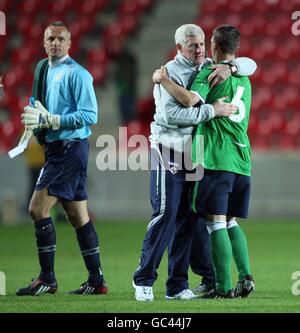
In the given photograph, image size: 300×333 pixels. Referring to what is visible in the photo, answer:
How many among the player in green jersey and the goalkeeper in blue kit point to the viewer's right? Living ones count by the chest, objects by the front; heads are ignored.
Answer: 0

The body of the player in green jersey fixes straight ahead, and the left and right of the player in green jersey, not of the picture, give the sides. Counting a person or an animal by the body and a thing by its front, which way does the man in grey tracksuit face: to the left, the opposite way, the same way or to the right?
the opposite way

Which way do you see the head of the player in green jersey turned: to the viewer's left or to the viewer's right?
to the viewer's left

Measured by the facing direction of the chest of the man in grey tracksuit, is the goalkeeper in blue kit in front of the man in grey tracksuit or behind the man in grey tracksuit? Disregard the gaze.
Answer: behind

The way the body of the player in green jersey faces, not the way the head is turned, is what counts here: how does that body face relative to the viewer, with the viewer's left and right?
facing away from the viewer and to the left of the viewer

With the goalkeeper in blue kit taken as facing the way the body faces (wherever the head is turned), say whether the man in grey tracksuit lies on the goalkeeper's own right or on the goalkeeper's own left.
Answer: on the goalkeeper's own left

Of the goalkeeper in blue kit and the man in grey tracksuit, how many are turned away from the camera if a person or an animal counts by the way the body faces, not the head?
0
